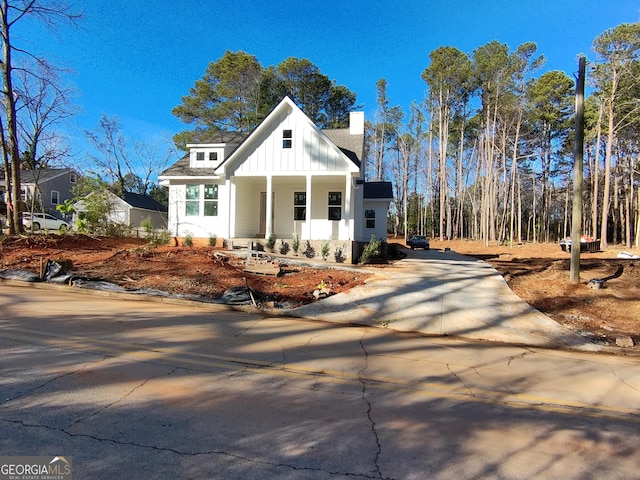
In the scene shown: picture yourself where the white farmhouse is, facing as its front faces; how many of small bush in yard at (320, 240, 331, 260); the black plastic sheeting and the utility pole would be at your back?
0

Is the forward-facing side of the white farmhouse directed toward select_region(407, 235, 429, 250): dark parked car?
no

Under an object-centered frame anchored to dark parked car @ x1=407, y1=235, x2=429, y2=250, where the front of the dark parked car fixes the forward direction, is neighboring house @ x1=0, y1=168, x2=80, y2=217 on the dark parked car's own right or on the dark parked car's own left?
on the dark parked car's own right

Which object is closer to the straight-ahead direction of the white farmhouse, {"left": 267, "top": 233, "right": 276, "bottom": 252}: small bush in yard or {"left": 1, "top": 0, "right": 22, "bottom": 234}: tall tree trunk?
the small bush in yard

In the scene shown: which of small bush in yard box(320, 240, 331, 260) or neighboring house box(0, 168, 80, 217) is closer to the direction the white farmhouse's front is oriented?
the small bush in yard

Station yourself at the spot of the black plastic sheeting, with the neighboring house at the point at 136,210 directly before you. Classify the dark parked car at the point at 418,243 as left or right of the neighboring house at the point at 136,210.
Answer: right

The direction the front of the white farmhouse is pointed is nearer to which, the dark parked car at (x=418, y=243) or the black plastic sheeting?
the black plastic sheeting

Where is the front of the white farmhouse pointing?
toward the camera

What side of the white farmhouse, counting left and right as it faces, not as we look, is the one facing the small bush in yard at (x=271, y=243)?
front

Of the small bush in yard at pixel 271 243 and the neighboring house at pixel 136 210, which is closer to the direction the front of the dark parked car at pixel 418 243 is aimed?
the small bush in yard

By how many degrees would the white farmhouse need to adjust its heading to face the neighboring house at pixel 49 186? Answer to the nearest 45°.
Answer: approximately 135° to its right

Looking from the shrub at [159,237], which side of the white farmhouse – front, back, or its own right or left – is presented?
right

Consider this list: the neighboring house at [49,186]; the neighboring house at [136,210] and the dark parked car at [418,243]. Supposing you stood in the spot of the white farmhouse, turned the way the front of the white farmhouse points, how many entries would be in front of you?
0

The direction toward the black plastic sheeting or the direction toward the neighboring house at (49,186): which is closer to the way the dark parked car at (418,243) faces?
the black plastic sheeting
